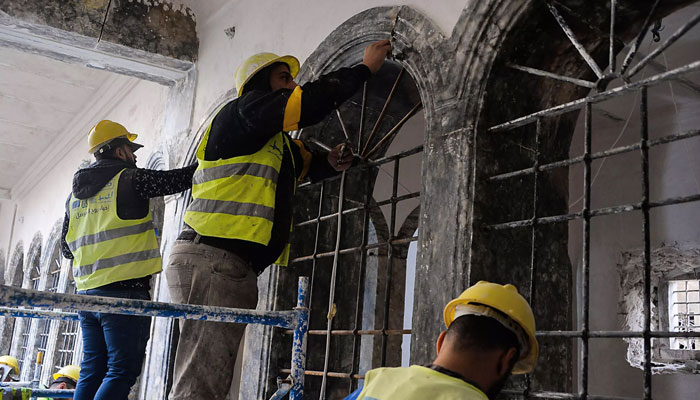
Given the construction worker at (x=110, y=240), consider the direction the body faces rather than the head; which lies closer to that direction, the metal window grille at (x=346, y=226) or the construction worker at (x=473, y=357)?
the metal window grille

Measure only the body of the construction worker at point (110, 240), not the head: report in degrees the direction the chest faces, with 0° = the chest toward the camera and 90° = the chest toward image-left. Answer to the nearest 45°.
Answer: approximately 225°

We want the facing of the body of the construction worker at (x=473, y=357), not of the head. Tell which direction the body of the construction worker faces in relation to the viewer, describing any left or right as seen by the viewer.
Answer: facing away from the viewer and to the right of the viewer

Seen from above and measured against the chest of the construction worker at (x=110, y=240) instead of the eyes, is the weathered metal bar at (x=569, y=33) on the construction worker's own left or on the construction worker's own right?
on the construction worker's own right

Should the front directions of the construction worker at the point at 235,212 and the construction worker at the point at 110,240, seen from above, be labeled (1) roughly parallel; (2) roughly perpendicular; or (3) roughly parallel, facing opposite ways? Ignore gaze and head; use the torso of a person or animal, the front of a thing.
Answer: roughly parallel

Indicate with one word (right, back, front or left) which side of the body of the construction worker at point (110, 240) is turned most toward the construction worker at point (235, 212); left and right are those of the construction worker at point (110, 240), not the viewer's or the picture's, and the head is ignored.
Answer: right

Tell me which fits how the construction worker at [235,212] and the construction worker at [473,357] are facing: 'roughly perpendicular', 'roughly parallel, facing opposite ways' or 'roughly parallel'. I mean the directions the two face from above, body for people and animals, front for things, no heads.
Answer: roughly parallel

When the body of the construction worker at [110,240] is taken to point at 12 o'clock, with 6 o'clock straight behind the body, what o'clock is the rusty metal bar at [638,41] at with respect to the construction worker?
The rusty metal bar is roughly at 3 o'clock from the construction worker.

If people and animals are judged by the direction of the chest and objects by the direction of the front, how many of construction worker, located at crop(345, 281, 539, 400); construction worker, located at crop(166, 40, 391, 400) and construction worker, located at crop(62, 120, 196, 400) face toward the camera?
0

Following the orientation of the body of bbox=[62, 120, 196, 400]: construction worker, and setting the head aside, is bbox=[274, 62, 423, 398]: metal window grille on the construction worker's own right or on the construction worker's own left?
on the construction worker's own right

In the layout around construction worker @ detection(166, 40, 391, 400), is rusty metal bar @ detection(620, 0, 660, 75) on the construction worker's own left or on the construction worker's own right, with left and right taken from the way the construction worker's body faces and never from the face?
on the construction worker's own right

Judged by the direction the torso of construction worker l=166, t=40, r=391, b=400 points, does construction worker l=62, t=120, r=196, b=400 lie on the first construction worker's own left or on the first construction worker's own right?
on the first construction worker's own left

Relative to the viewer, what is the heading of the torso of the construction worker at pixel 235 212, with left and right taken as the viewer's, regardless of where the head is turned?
facing away from the viewer and to the right of the viewer

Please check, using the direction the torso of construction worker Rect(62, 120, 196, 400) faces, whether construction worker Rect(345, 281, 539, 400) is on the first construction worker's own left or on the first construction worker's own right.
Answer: on the first construction worker's own right

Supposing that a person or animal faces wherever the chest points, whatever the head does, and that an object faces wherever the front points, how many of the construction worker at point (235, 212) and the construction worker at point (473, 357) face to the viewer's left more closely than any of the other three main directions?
0

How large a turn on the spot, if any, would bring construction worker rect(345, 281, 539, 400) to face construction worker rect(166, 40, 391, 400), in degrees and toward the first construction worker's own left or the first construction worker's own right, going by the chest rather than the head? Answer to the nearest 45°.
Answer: approximately 90° to the first construction worker's own left
